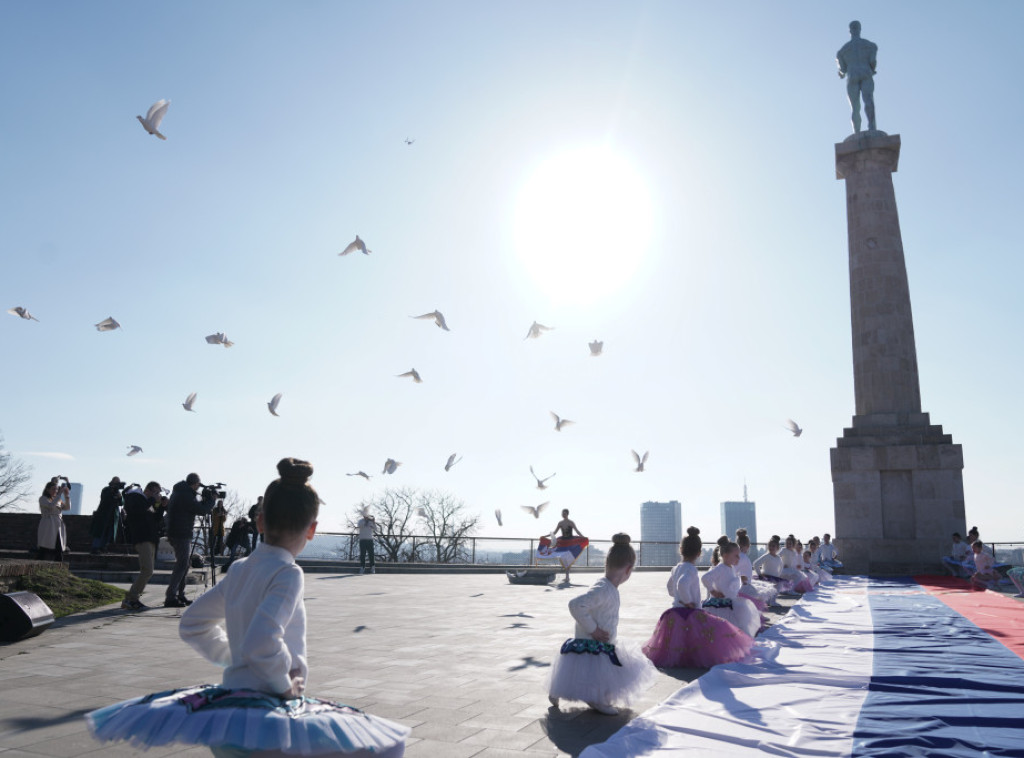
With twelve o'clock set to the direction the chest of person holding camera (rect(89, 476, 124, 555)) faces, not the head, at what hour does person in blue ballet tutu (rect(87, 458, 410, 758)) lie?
The person in blue ballet tutu is roughly at 3 o'clock from the person holding camera.

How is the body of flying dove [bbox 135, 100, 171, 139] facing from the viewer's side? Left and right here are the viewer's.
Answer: facing to the left of the viewer

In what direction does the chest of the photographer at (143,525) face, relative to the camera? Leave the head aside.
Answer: to the viewer's right

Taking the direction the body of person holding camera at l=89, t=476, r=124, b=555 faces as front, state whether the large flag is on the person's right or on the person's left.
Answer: on the person's right

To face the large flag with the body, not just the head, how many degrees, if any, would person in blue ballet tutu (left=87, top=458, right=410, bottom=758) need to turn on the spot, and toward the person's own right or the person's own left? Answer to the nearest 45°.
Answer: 0° — they already face it

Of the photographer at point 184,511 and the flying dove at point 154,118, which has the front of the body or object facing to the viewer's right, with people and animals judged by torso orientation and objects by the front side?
the photographer

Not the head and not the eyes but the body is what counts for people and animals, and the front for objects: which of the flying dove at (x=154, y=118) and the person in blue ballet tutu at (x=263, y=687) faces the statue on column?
the person in blue ballet tutu

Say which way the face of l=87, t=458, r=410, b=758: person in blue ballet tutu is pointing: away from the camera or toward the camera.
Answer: away from the camera

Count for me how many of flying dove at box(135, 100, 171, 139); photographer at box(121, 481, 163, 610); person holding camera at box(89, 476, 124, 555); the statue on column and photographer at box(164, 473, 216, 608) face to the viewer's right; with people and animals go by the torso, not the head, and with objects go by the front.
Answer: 3

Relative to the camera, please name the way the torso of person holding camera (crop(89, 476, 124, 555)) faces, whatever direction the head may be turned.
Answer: to the viewer's right

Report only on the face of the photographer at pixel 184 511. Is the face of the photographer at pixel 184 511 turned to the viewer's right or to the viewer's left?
to the viewer's right
